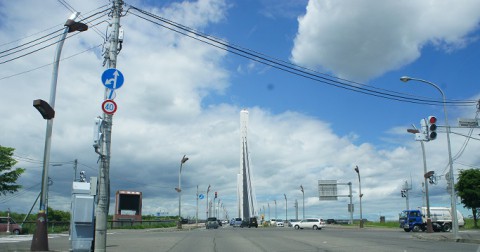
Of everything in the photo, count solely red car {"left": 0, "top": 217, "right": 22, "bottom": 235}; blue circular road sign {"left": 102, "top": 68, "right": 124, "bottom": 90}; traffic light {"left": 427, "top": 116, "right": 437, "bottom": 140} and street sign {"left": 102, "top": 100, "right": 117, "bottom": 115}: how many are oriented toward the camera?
3

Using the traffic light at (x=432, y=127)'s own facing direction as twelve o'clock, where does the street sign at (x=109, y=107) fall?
The street sign is roughly at 1 o'clock from the traffic light.

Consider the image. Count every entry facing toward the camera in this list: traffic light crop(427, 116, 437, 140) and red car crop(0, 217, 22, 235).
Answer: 1

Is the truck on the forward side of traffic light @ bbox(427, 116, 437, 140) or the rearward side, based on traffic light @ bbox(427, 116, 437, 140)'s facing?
on the rearward side
